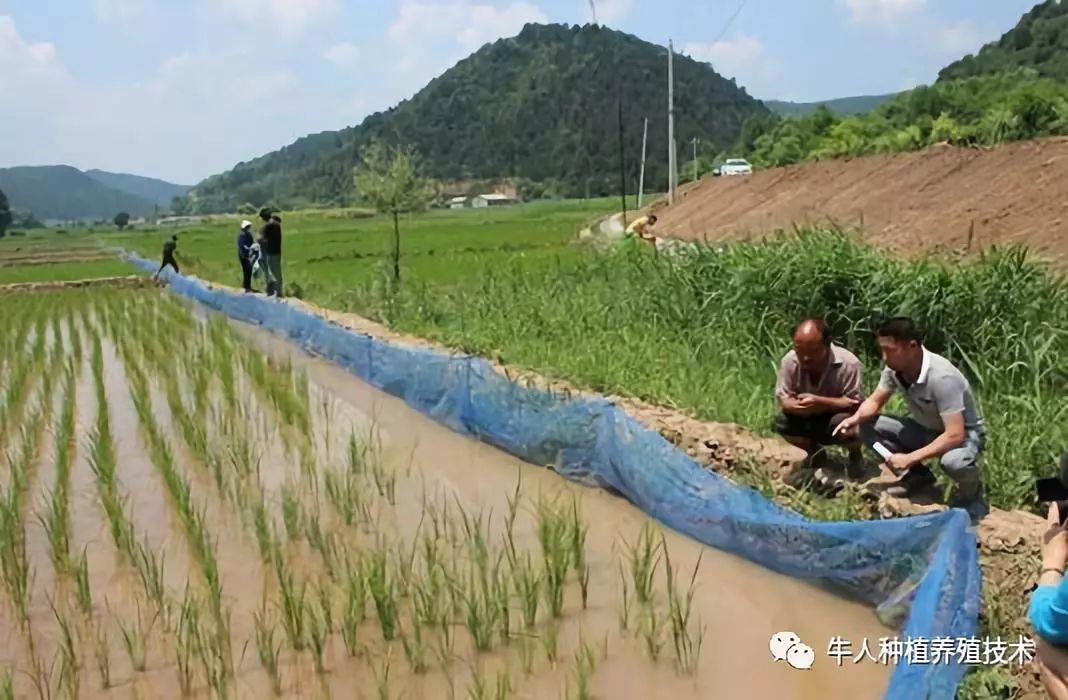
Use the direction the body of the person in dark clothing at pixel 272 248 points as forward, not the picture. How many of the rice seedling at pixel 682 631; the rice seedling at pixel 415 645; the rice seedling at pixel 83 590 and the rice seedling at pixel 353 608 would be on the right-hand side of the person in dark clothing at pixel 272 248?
0

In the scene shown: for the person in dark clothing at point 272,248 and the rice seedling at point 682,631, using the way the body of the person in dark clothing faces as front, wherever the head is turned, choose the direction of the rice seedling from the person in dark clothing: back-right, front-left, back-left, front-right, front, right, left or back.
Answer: left

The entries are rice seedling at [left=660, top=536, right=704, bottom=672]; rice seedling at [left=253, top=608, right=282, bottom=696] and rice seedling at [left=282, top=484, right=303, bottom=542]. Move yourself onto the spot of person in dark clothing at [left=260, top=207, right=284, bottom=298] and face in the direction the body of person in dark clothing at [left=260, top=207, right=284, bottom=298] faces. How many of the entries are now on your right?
0

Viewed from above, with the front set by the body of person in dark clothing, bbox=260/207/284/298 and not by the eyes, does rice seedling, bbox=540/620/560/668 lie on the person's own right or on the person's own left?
on the person's own left

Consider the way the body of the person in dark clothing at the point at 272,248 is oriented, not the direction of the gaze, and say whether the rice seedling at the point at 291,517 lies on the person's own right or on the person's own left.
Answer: on the person's own left

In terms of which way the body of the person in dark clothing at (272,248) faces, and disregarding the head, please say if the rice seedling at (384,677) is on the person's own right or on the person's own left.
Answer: on the person's own left

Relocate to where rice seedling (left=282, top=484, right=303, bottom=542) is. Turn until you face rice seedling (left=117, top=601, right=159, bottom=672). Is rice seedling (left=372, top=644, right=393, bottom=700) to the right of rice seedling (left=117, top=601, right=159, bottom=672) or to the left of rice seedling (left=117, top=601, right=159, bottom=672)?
left

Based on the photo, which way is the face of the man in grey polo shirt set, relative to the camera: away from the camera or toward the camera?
toward the camera
